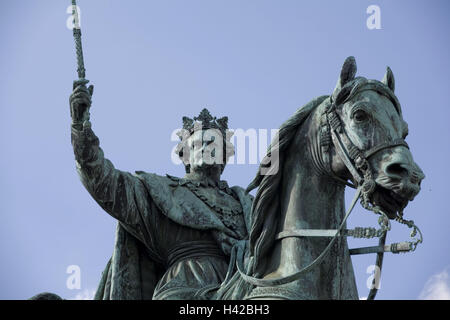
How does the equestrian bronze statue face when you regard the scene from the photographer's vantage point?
facing the viewer and to the right of the viewer
